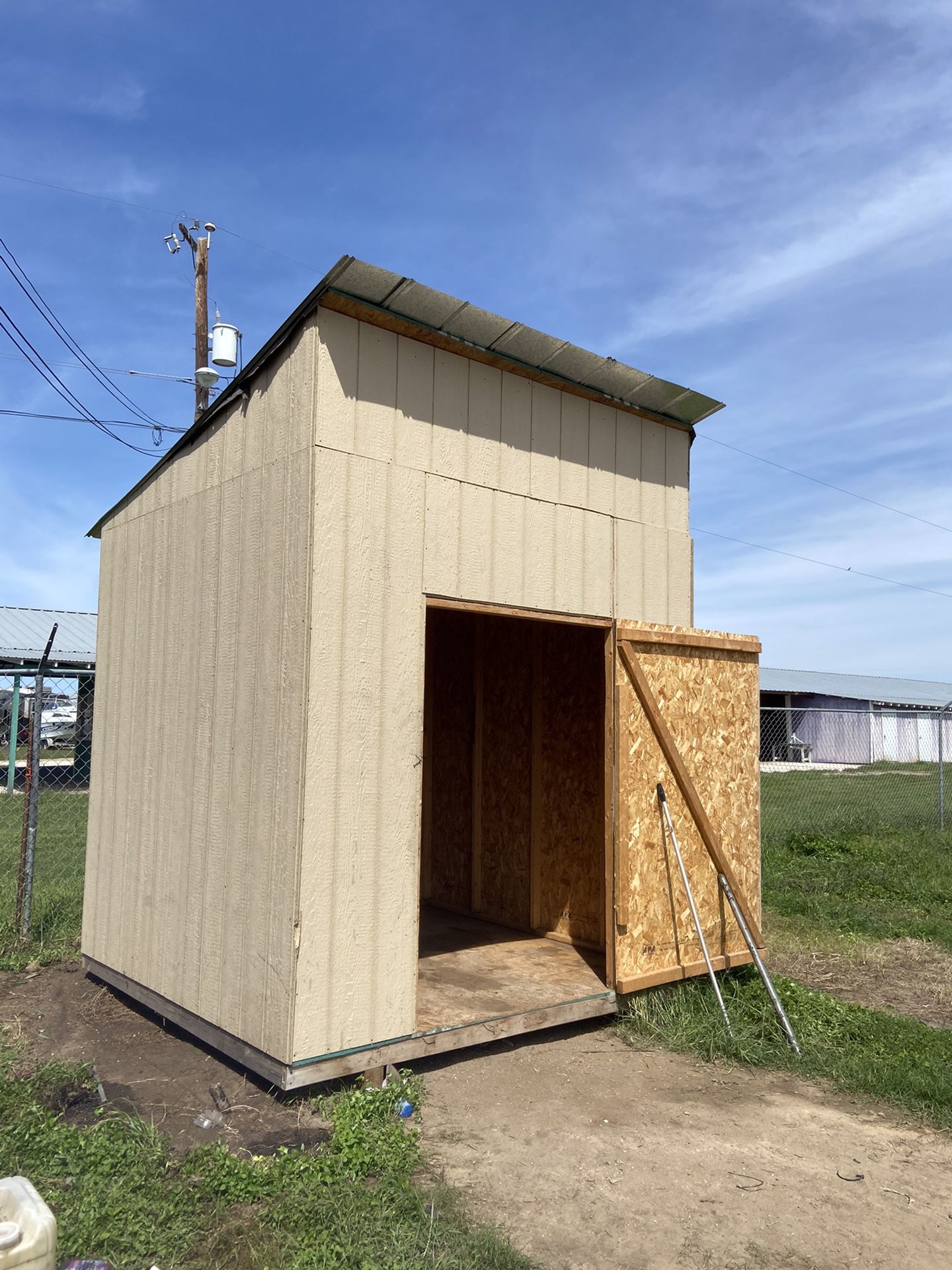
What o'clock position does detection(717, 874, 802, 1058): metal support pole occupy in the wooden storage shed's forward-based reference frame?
The metal support pole is roughly at 10 o'clock from the wooden storage shed.

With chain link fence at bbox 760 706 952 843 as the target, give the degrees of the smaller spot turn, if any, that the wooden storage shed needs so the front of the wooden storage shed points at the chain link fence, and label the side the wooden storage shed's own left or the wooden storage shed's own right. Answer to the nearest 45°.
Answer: approximately 90° to the wooden storage shed's own left

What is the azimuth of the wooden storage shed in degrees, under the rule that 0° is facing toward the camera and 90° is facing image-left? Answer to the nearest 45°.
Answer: approximately 315°

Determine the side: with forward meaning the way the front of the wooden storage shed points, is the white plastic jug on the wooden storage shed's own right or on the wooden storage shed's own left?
on the wooden storage shed's own right

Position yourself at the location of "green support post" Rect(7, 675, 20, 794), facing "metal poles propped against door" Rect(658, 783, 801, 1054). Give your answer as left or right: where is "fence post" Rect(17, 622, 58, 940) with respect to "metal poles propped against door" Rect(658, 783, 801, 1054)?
right
